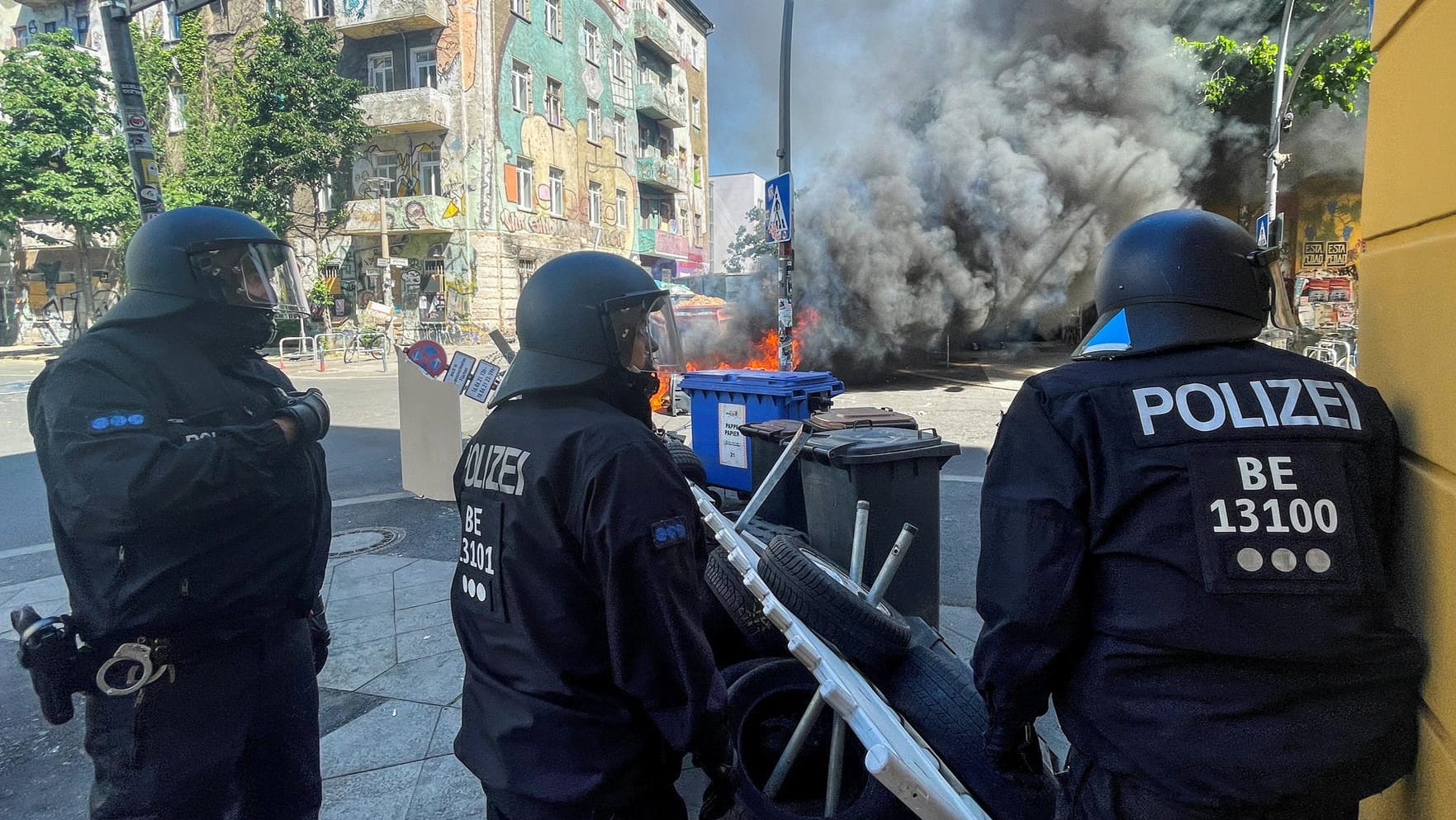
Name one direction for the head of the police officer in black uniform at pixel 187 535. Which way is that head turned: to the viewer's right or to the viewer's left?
to the viewer's right

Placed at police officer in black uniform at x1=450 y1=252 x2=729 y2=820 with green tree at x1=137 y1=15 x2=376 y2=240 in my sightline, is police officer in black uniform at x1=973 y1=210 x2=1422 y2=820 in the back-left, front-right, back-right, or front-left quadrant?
back-right

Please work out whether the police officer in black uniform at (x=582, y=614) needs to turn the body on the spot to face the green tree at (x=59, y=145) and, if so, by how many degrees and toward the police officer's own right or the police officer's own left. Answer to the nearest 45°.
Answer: approximately 90° to the police officer's own left

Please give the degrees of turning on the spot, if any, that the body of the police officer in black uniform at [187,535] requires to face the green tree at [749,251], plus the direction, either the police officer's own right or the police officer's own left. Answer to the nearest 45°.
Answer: approximately 90° to the police officer's own left

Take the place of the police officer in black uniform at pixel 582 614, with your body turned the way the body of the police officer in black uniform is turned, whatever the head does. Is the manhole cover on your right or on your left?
on your left

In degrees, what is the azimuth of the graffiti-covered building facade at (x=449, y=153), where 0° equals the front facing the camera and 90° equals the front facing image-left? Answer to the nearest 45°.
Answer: approximately 315°

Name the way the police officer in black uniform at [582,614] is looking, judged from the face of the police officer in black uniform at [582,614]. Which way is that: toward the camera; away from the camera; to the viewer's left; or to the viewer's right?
to the viewer's right

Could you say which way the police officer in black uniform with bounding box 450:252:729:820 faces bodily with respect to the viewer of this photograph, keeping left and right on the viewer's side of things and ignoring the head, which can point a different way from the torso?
facing away from the viewer and to the right of the viewer

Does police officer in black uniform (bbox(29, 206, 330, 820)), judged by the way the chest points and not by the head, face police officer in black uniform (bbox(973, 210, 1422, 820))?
yes
